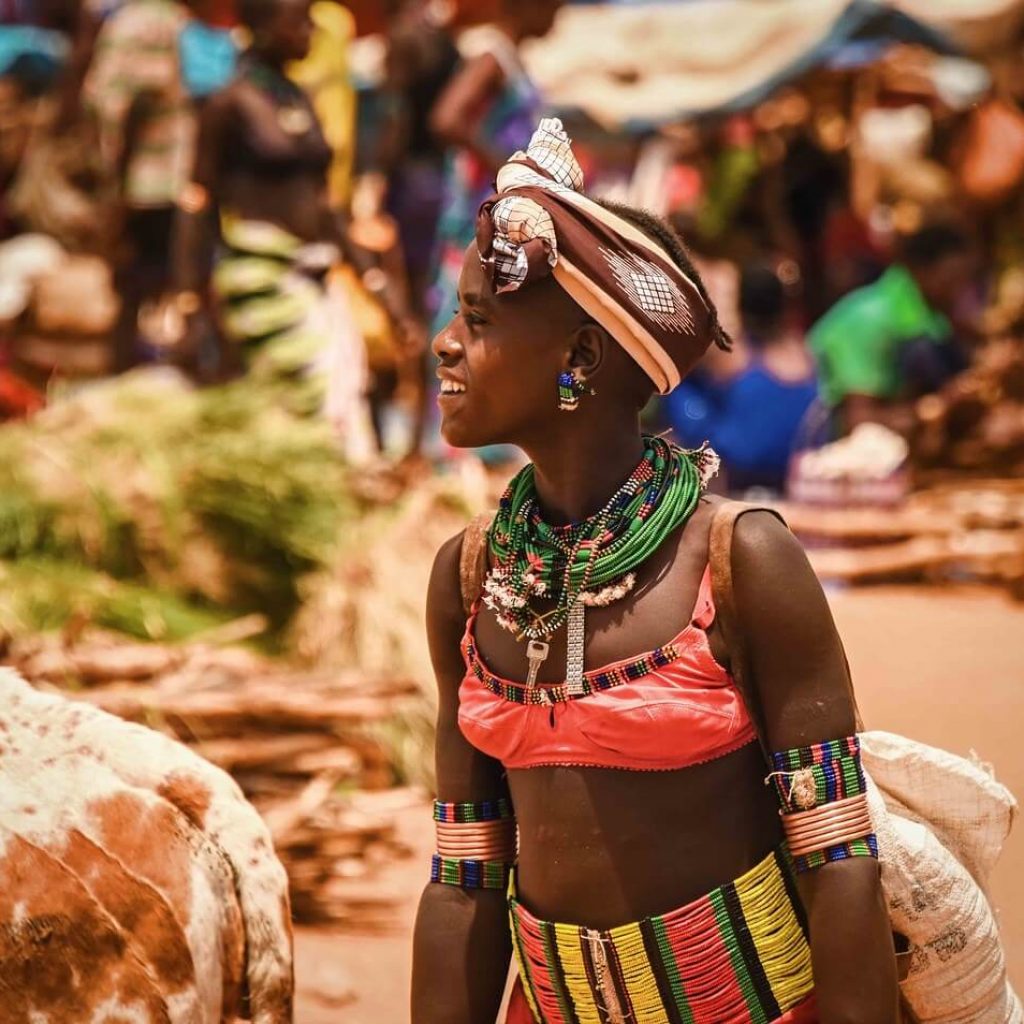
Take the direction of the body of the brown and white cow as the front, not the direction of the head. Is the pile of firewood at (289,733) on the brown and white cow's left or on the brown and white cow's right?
on the brown and white cow's right

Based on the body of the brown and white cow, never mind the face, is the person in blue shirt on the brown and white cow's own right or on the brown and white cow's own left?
on the brown and white cow's own right

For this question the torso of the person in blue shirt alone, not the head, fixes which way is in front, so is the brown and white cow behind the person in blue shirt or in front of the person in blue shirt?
behind

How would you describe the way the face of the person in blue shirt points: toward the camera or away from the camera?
away from the camera

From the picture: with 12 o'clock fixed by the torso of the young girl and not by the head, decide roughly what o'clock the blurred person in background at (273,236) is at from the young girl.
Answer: The blurred person in background is roughly at 4 o'clock from the young girl.

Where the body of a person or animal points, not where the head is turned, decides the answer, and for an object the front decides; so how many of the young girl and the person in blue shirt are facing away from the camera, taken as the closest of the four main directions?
1

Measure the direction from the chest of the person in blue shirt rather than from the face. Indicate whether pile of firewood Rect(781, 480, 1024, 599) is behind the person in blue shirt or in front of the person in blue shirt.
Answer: behind

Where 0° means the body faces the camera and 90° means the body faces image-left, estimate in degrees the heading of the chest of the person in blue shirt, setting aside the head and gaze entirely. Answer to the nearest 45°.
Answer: approximately 180°

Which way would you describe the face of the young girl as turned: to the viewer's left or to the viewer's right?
to the viewer's left
